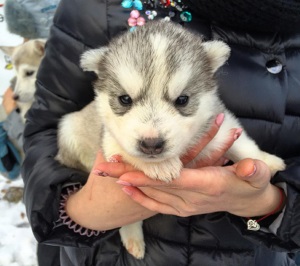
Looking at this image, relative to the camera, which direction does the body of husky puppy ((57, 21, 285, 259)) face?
toward the camera

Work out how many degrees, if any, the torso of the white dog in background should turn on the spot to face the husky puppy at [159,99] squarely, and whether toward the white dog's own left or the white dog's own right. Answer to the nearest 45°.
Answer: approximately 45° to the white dog's own left

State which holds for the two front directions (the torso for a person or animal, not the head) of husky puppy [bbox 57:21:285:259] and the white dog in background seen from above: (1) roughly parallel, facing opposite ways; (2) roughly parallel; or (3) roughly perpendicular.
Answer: roughly parallel

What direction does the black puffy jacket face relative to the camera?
toward the camera

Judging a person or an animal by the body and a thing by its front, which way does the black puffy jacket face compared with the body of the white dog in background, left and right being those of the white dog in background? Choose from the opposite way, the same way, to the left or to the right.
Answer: the same way

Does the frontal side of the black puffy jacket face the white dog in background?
no

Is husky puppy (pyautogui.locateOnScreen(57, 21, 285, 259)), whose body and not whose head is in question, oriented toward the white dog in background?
no

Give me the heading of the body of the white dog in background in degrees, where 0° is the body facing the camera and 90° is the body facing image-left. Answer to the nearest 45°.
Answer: approximately 45°
